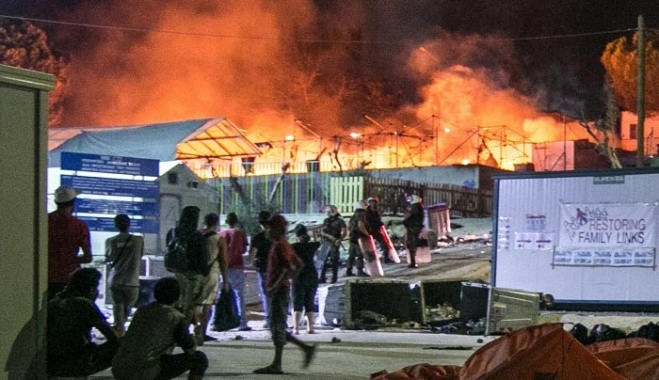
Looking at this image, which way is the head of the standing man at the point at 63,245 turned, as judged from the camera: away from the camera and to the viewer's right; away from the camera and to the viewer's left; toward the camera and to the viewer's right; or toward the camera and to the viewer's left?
away from the camera and to the viewer's right

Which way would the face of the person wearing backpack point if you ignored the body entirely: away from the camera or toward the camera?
away from the camera

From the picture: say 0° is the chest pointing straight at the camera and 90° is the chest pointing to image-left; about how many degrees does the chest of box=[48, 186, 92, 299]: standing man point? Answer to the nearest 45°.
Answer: approximately 180°

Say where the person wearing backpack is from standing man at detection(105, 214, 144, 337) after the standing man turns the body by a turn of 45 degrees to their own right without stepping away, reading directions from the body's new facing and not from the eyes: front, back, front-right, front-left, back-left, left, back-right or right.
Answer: right

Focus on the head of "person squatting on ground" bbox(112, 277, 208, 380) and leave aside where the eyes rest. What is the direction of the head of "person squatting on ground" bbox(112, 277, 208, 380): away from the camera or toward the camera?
away from the camera

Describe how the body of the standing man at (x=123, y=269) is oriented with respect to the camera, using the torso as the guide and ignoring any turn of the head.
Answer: away from the camera

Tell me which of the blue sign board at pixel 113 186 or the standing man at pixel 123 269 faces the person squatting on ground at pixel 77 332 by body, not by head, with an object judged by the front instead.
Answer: the blue sign board

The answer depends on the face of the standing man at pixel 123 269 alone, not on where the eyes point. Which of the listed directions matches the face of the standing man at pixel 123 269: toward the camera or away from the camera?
away from the camera

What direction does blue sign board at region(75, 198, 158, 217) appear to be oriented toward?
toward the camera

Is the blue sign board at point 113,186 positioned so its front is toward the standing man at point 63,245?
yes

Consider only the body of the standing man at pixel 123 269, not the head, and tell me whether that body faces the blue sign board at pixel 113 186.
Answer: yes
